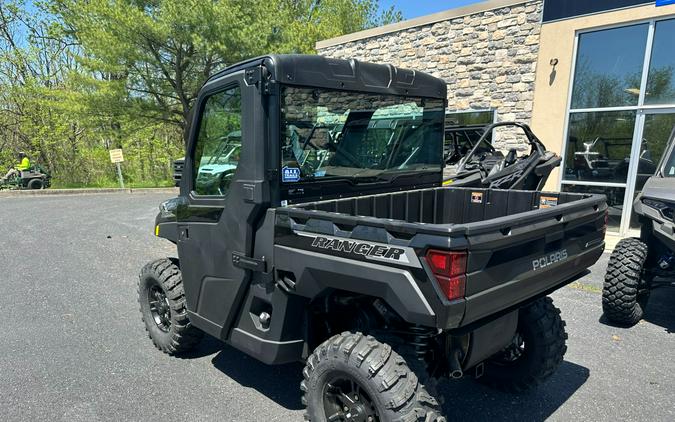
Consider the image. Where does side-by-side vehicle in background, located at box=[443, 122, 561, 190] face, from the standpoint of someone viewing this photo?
facing to the left of the viewer

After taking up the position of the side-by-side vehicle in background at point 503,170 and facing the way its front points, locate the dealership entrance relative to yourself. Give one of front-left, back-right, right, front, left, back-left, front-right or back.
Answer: back-right

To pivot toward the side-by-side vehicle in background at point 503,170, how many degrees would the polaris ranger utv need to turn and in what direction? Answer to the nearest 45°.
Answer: approximately 90° to its right

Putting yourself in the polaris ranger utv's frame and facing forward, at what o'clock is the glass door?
The glass door is roughly at 3 o'clock from the polaris ranger utv.

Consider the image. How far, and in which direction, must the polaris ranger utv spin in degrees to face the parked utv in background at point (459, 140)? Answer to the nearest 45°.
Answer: approximately 45° to its right

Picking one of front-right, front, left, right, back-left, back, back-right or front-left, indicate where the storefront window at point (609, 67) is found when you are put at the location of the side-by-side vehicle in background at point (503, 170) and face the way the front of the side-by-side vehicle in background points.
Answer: back-right

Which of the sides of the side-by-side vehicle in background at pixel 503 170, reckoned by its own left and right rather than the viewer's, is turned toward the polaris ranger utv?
left

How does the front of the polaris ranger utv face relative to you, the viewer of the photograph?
facing away from the viewer and to the left of the viewer

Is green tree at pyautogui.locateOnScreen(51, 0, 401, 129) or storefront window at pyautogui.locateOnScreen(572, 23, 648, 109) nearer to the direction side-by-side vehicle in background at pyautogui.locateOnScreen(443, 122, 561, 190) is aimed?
the green tree
